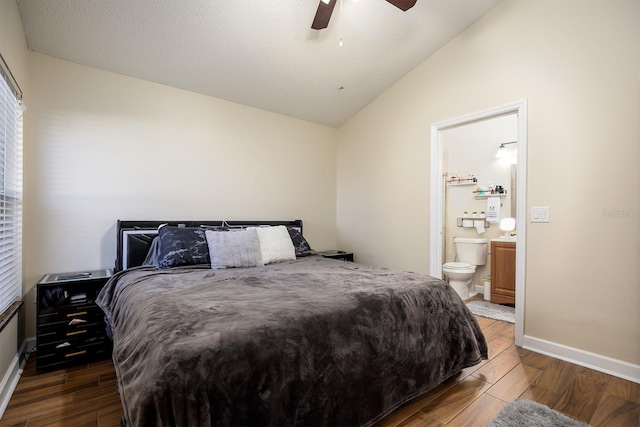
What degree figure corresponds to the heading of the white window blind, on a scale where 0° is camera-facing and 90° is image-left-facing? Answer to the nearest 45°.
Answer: approximately 270°

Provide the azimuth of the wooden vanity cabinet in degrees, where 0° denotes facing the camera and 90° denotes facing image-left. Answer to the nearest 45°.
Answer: approximately 45°

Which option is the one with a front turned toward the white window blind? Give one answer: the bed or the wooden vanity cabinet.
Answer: the wooden vanity cabinet

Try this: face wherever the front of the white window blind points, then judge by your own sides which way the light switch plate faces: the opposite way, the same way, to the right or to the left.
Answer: the opposite way

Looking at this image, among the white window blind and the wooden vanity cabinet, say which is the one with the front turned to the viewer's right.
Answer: the white window blind

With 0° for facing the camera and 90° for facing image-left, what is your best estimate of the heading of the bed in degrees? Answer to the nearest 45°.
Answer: approximately 315°

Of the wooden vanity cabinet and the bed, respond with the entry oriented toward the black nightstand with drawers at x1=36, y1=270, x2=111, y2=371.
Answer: the wooden vanity cabinet

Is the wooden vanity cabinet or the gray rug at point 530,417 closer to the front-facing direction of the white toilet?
the gray rug

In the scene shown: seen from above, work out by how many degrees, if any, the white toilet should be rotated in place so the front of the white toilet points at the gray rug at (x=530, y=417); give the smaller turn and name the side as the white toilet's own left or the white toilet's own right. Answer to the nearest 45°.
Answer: approximately 45° to the white toilet's own left
